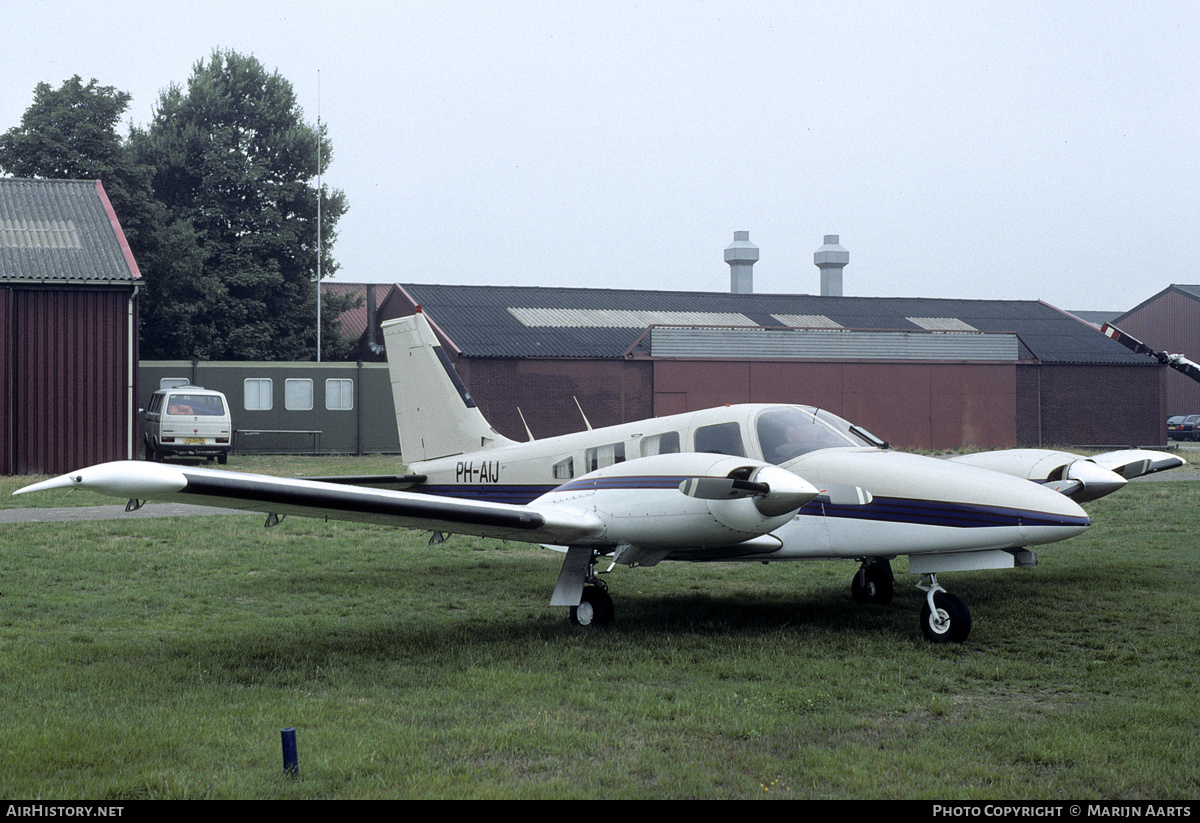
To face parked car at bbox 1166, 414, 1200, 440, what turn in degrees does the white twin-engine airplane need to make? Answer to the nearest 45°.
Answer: approximately 90° to its left

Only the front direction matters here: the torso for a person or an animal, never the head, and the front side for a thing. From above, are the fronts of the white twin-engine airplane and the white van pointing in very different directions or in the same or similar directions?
very different directions

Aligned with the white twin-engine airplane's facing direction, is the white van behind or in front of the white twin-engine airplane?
behind

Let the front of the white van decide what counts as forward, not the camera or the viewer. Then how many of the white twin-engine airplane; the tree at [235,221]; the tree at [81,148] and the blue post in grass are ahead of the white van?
2
